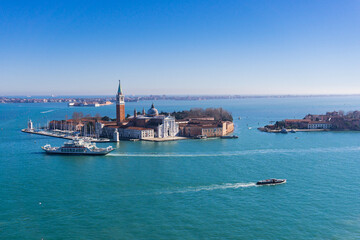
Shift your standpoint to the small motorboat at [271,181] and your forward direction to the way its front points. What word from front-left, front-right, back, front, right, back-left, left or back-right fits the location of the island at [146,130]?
back-left

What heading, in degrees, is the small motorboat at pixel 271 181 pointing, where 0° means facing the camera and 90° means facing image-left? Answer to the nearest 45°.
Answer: approximately 270°

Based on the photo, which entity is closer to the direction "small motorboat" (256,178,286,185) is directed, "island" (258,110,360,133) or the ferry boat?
the island

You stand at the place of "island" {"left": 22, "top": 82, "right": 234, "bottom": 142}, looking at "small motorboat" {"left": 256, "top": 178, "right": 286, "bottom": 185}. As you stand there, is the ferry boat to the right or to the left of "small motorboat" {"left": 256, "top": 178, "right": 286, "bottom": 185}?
right

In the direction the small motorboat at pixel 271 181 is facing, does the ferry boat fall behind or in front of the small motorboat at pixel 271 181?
behind

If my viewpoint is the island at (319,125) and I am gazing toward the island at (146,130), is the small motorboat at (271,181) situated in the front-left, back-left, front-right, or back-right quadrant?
front-left

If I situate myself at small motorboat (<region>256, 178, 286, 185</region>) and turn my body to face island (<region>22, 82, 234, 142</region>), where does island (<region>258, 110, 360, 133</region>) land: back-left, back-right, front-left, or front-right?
front-right

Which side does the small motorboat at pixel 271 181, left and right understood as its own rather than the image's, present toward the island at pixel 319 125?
left
